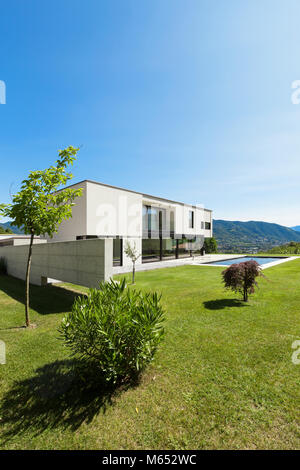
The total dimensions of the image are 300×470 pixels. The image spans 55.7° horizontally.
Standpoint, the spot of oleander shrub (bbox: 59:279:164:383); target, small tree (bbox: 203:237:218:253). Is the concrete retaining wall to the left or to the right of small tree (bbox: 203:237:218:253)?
left

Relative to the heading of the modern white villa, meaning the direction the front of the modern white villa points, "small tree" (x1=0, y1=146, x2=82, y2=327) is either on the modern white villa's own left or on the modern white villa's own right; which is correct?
on the modern white villa's own right

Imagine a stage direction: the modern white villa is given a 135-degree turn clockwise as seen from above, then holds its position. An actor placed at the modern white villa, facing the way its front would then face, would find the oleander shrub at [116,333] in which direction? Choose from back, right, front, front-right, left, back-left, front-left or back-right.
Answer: left

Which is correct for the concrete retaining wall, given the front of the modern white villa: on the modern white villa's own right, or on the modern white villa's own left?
on the modern white villa's own right

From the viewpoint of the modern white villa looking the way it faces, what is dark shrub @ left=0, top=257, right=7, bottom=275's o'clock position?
The dark shrub is roughly at 4 o'clock from the modern white villa.

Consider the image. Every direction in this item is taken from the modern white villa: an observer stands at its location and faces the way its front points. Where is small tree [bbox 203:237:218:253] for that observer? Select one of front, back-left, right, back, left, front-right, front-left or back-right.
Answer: left
